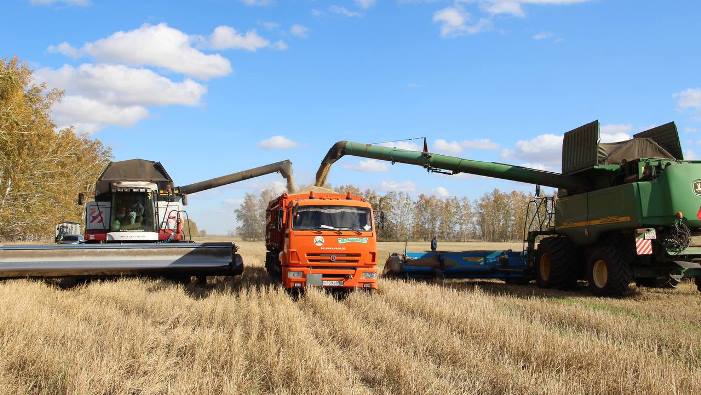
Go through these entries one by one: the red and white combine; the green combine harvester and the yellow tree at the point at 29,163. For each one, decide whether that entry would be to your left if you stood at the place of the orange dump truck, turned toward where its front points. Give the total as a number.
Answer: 1

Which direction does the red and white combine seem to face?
toward the camera

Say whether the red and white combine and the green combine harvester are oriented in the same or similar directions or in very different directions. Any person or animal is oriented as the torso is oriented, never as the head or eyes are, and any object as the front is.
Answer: very different directions

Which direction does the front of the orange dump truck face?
toward the camera

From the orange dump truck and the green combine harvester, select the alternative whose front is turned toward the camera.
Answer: the orange dump truck

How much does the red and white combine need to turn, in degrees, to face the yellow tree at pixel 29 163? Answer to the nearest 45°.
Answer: approximately 180°

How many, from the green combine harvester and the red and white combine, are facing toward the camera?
1

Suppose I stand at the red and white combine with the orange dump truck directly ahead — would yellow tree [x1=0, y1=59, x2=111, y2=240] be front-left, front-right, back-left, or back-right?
back-left

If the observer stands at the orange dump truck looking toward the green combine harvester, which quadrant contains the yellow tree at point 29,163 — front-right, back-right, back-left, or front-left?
back-left

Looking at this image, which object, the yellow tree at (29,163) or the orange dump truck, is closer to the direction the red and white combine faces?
the orange dump truck

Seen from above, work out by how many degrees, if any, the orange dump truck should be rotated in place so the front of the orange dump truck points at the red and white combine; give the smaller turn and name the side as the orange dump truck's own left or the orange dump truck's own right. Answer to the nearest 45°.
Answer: approximately 135° to the orange dump truck's own right

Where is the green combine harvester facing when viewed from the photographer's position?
facing away from the viewer and to the left of the viewer

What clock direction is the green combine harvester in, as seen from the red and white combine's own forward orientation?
The green combine harvester is roughly at 10 o'clock from the red and white combine.

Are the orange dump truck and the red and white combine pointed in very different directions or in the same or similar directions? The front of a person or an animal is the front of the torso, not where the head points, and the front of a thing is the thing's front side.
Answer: same or similar directions

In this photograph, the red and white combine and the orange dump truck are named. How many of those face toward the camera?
2

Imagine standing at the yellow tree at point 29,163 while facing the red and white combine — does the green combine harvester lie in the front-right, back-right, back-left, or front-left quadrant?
front-left

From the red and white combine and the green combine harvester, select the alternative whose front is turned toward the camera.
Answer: the red and white combine
